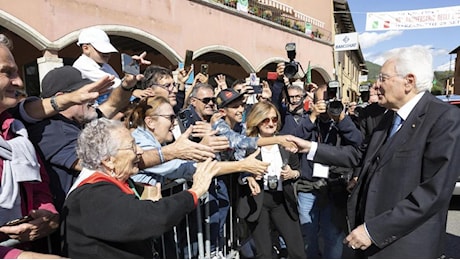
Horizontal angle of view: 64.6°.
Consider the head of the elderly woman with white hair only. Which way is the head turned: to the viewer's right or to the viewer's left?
to the viewer's right

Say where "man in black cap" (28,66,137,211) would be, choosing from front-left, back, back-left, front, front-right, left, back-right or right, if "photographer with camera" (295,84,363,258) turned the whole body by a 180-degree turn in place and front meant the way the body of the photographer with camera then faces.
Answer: back-left

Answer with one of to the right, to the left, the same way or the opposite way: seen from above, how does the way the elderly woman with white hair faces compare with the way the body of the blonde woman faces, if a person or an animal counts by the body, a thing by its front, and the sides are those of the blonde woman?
to the left

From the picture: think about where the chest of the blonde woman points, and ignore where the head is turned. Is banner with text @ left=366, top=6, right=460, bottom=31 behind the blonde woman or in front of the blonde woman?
behind

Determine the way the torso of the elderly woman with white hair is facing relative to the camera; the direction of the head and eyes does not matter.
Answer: to the viewer's right

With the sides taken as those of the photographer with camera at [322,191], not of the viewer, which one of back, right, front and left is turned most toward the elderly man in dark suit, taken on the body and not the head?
front

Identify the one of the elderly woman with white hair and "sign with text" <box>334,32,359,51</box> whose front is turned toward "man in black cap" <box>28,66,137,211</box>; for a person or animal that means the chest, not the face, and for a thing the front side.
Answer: the sign with text

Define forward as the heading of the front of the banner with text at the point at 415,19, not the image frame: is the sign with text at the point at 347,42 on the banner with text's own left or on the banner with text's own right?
on the banner with text's own right

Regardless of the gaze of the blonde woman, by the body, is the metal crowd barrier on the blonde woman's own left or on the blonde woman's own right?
on the blonde woman's own right

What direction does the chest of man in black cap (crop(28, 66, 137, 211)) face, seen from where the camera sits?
to the viewer's right

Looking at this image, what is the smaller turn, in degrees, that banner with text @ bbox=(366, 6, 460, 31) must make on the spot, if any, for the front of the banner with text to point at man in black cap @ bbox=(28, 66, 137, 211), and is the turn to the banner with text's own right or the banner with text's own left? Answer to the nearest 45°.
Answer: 0° — it already faces them
